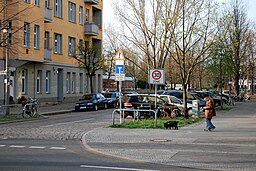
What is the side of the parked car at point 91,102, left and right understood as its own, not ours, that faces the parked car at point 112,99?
back

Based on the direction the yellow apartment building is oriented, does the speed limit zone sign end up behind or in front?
in front

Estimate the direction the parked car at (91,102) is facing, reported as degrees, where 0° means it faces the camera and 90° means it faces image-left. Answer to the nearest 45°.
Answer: approximately 45°

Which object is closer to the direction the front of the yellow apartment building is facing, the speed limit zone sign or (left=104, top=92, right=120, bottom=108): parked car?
the speed limit zone sign

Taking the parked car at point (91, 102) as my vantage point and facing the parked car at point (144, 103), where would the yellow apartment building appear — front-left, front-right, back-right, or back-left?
back-right

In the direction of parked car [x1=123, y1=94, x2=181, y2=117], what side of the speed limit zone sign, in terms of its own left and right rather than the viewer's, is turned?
back

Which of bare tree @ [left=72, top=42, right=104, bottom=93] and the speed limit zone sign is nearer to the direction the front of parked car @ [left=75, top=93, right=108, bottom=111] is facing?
the speed limit zone sign

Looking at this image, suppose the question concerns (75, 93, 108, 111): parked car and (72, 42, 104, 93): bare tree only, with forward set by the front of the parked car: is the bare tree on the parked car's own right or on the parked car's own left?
on the parked car's own right

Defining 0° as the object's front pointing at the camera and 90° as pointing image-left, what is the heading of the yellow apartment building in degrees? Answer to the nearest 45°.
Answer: approximately 315°
